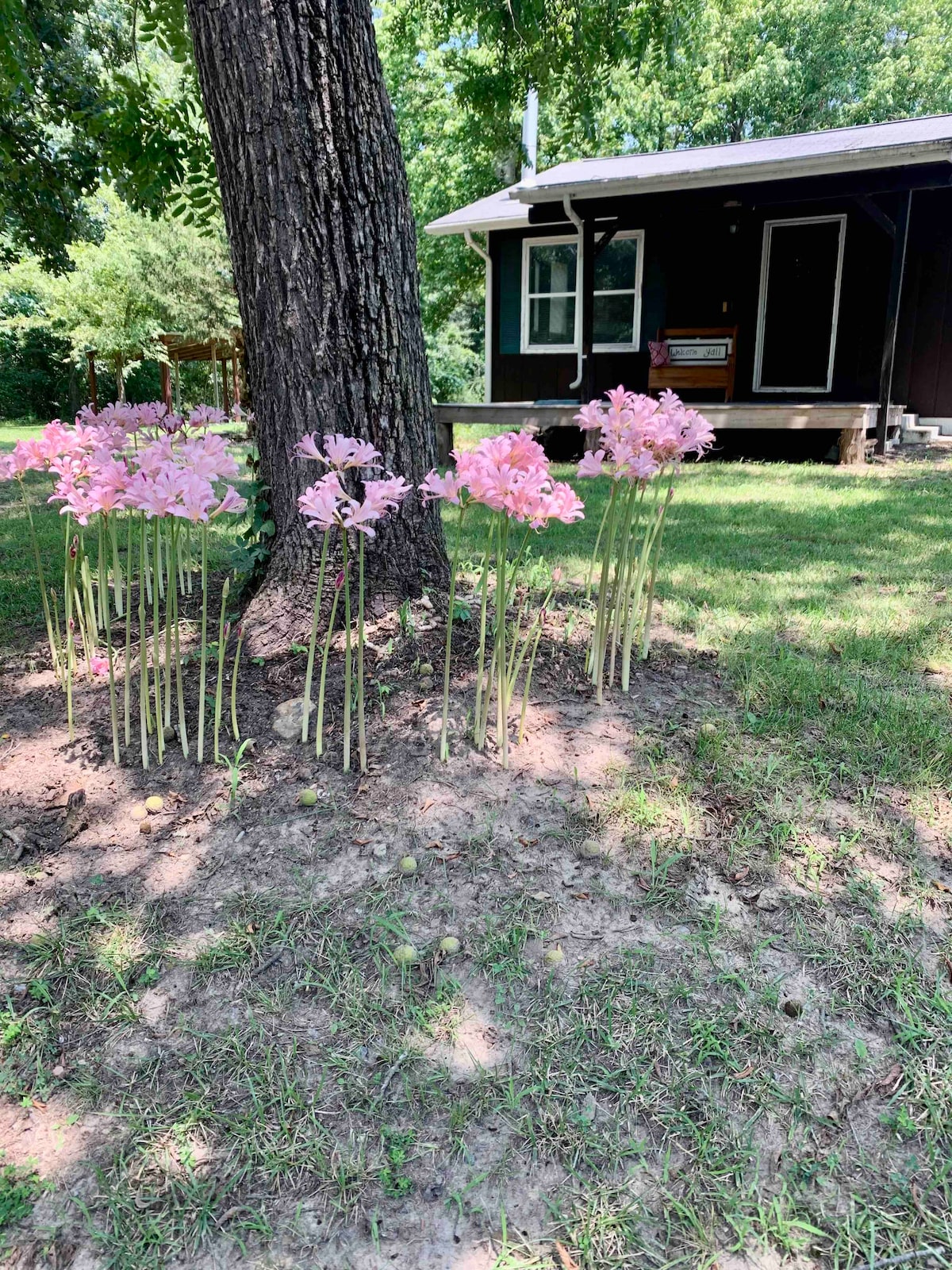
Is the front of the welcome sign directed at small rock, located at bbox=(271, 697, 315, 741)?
yes

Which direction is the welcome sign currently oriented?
toward the camera

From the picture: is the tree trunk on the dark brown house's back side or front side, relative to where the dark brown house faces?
on the front side

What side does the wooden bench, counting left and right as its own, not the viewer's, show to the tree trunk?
front

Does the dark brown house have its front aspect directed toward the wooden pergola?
no

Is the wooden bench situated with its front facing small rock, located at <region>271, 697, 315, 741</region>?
yes

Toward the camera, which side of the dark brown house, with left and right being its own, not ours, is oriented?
front

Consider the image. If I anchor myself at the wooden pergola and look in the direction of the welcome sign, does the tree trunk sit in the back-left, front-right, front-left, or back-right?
front-right

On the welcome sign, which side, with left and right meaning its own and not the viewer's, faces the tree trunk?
front

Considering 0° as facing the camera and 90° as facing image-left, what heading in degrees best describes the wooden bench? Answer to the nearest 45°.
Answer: approximately 0°
